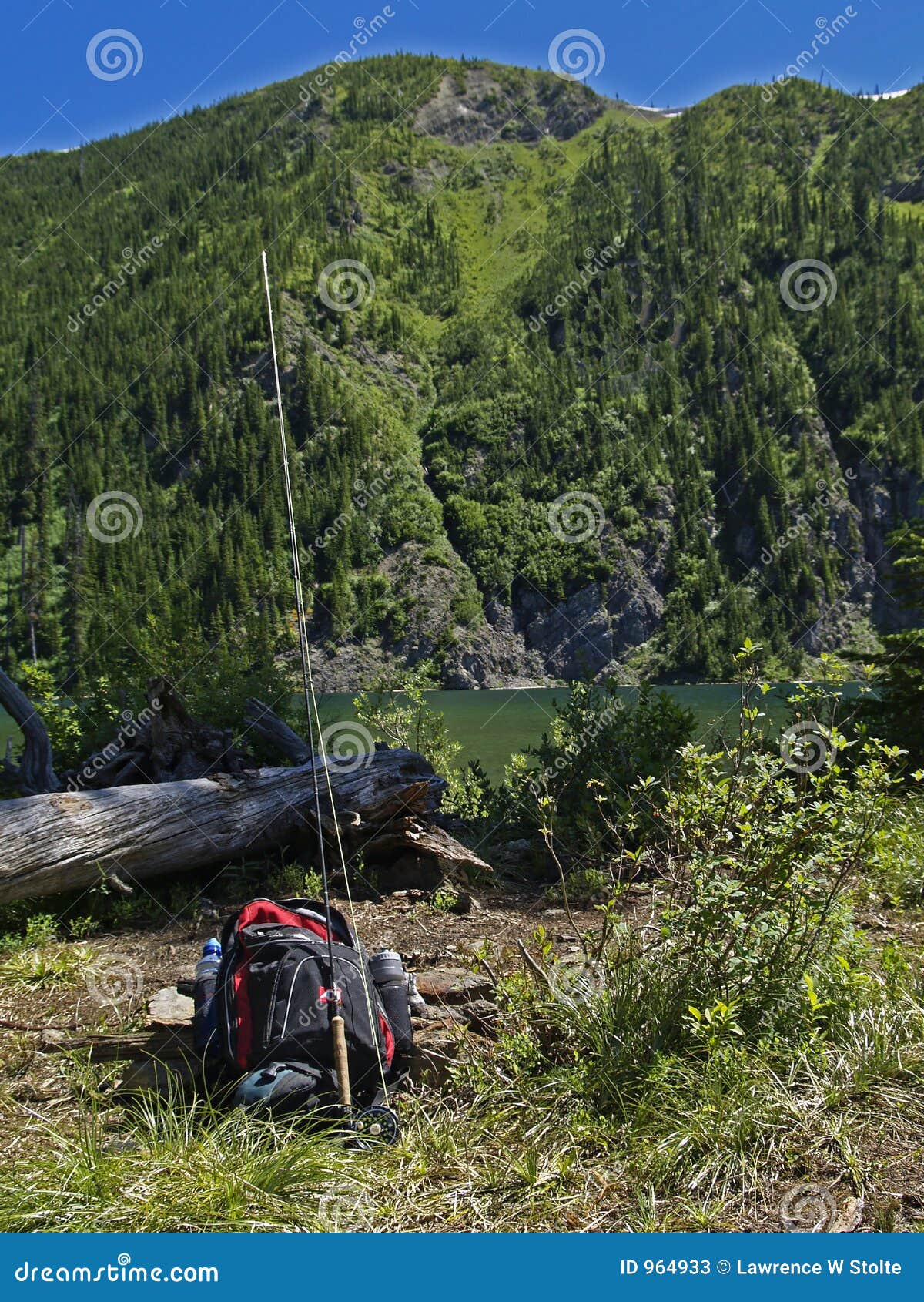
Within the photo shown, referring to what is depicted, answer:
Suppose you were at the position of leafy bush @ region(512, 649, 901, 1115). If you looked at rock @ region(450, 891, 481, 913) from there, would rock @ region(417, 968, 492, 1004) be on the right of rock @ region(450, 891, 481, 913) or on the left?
left

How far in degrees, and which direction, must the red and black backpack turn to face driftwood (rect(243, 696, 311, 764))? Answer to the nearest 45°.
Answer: approximately 180°

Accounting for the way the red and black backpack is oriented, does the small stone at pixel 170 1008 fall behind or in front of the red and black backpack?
behind

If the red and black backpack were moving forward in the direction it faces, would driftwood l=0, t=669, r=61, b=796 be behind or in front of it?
behind

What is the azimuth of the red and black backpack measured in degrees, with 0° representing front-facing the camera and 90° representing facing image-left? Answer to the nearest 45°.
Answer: approximately 0°

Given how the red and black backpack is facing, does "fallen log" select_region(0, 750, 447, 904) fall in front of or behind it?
behind

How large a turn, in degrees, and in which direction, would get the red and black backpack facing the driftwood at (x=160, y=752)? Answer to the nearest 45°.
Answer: approximately 180°

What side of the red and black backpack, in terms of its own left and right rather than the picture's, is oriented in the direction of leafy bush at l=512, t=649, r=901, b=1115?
left
